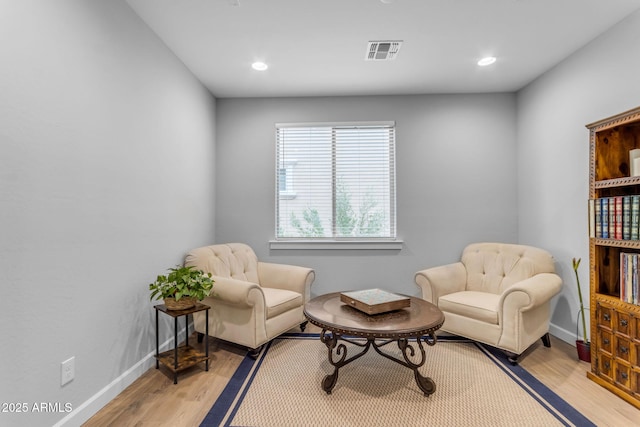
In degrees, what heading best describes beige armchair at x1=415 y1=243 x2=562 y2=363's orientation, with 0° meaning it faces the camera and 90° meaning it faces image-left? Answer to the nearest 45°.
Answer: approximately 45°

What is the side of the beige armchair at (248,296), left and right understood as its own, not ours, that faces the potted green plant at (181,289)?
right

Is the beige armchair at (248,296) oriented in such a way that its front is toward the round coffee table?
yes

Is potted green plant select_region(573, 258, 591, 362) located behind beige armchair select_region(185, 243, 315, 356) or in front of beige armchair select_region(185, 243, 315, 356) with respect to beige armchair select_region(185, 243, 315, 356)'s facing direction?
in front

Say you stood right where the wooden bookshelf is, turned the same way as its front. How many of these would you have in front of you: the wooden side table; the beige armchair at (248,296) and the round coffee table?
3

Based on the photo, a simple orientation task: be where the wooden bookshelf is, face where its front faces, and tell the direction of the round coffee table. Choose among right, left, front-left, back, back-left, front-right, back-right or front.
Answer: front

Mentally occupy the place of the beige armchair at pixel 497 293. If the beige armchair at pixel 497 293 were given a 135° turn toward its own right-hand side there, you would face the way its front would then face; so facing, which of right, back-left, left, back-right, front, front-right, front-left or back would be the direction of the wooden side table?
back-left

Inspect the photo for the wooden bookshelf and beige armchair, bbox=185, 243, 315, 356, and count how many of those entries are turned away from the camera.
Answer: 0

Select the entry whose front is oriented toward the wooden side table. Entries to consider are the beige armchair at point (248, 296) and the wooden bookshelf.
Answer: the wooden bookshelf

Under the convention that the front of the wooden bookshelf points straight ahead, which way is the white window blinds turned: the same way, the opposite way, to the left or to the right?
to the left

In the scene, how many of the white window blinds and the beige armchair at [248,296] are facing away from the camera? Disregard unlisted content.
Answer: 0

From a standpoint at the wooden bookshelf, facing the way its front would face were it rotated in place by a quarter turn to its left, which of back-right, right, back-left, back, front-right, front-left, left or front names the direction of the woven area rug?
right

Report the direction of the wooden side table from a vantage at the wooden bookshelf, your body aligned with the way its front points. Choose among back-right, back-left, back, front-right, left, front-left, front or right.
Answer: front

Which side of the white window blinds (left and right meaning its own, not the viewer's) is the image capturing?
front

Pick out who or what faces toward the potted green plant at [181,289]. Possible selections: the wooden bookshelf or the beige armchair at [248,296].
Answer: the wooden bookshelf
